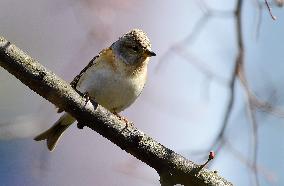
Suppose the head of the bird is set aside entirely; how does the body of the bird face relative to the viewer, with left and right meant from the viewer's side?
facing the viewer and to the right of the viewer
